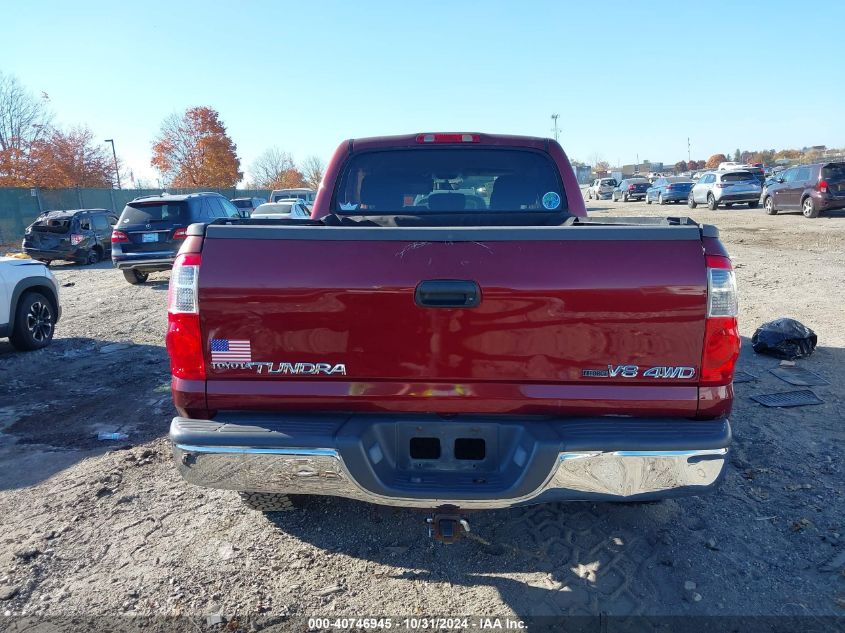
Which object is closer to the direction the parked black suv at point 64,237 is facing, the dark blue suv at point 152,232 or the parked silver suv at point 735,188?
the parked silver suv

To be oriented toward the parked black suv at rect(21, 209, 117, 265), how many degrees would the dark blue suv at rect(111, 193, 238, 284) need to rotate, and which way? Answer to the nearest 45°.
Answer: approximately 45° to its left

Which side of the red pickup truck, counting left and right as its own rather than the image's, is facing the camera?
back

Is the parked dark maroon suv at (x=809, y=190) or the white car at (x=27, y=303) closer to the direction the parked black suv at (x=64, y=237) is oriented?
the parked dark maroon suv

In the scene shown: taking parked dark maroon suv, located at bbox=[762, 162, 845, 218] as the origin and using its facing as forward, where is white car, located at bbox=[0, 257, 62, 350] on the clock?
The white car is roughly at 8 o'clock from the parked dark maroon suv.

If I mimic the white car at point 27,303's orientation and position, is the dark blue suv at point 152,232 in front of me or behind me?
in front

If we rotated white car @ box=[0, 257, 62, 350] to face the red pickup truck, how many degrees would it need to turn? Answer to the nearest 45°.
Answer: approximately 135° to its right

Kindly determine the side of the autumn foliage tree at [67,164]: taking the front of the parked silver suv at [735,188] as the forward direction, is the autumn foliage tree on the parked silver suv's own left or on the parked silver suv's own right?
on the parked silver suv's own left
